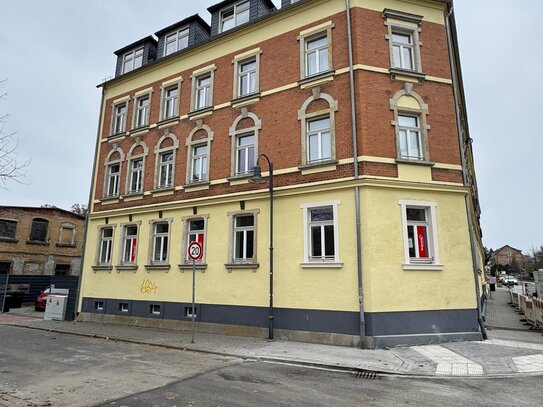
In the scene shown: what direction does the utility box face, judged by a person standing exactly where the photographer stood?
facing the viewer

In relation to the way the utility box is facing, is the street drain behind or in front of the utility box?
in front

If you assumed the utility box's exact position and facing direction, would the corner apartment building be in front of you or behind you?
in front

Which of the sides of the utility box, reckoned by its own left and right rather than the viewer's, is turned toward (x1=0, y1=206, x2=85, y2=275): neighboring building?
back

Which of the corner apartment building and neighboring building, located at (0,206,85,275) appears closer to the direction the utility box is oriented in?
the corner apartment building
